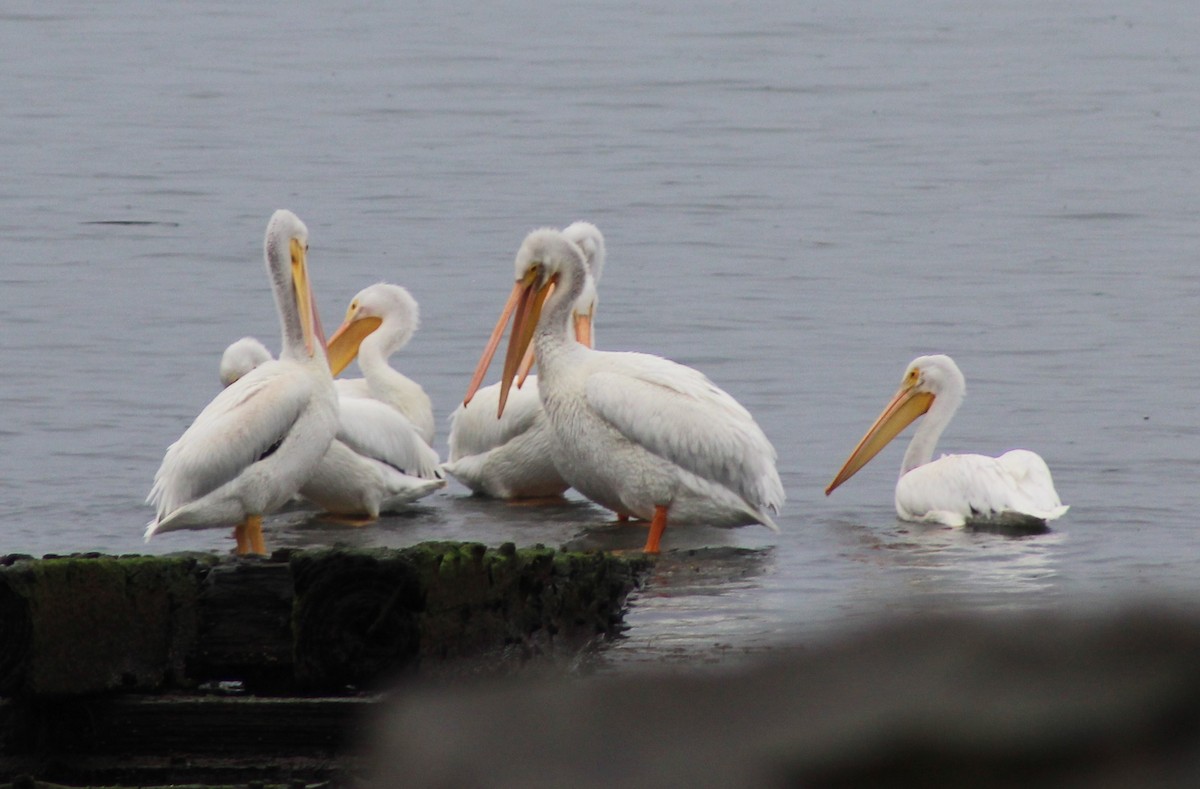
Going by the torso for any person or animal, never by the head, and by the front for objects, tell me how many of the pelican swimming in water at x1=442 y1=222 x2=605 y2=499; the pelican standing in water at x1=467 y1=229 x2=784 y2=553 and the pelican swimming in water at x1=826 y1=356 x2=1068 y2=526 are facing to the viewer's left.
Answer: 2

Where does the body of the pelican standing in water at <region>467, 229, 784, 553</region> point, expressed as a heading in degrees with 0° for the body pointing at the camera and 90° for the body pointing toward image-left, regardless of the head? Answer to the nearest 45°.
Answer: approximately 90°

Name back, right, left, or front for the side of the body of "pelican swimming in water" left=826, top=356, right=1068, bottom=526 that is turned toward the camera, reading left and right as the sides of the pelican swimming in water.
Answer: left

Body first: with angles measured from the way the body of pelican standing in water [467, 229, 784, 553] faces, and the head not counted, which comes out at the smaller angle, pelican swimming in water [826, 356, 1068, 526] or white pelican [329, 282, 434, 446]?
the white pelican

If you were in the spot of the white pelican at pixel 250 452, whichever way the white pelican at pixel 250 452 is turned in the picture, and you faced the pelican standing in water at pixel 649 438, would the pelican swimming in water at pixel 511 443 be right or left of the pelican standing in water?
left

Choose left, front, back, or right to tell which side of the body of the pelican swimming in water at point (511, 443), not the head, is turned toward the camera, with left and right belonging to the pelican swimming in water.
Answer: right

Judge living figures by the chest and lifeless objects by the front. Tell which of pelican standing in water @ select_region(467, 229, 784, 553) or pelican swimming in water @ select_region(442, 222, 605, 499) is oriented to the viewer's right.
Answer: the pelican swimming in water

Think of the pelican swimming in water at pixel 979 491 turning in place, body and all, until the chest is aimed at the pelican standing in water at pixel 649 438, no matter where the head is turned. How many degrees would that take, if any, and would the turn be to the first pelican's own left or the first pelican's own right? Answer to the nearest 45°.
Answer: approximately 45° to the first pelican's own left

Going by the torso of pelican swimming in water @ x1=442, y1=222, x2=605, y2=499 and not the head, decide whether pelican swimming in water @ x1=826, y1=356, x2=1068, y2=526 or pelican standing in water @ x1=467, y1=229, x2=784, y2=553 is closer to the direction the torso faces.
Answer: the pelican swimming in water

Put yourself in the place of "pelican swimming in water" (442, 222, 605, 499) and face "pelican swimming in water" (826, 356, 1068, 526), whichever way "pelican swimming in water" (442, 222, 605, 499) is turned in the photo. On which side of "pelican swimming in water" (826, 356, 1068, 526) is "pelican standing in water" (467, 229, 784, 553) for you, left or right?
right

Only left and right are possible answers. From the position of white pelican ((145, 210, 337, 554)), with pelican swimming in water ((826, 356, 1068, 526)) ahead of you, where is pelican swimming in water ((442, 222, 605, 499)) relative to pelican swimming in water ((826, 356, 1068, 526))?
left

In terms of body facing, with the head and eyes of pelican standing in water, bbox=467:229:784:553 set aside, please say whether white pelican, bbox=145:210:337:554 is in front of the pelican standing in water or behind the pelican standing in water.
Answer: in front

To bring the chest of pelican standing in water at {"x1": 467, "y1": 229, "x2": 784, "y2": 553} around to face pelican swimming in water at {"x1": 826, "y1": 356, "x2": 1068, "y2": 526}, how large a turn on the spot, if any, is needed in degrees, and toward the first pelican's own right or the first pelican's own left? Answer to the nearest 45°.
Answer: approximately 180°

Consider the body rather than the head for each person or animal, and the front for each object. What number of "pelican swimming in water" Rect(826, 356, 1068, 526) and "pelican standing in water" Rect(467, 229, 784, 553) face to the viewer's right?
0

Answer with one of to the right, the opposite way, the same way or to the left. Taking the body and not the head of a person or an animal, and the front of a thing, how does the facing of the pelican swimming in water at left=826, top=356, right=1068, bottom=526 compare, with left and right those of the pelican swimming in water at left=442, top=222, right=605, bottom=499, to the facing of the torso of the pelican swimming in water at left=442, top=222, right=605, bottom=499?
the opposite way
